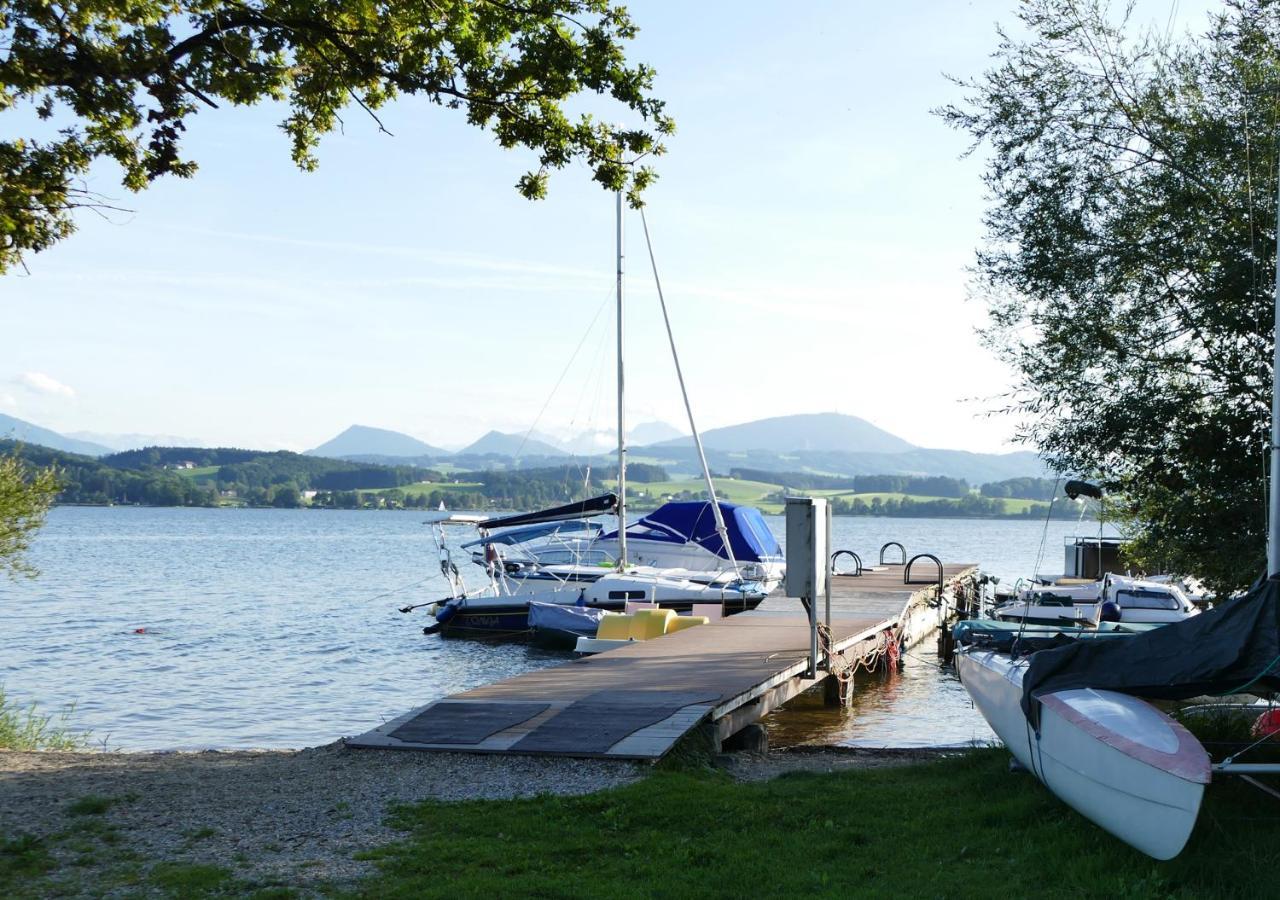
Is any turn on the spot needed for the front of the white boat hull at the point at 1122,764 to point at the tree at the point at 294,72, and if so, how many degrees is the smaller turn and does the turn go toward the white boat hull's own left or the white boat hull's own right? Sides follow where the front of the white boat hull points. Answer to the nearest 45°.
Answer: approximately 135° to the white boat hull's own right

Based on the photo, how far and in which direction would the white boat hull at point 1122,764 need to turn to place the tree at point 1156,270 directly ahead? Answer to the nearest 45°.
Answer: approximately 135° to its left

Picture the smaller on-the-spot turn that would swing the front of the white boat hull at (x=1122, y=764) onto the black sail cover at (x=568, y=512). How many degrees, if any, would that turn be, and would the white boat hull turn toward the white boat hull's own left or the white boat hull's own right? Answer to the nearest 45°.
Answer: approximately 180°

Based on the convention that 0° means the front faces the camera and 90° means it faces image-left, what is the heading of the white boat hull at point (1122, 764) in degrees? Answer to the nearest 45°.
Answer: approximately 315°

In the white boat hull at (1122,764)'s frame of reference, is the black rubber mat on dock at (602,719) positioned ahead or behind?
behind
